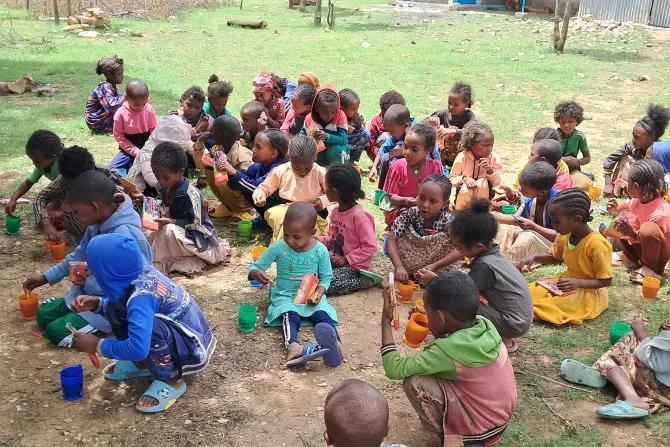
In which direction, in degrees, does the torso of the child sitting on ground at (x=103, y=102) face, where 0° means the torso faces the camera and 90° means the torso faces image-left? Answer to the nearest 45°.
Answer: approximately 270°

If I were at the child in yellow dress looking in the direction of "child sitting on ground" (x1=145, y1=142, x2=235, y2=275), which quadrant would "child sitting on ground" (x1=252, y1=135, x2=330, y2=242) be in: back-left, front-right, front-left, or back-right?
front-right

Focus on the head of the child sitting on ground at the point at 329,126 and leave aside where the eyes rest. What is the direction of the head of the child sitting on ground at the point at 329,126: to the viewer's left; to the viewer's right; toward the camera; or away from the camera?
toward the camera

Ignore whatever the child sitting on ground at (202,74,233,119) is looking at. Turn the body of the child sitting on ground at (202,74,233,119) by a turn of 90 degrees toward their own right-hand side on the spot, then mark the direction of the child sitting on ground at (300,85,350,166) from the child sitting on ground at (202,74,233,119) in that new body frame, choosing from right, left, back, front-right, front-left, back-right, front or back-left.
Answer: left

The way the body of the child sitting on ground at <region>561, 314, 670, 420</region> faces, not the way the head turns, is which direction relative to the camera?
to the viewer's left

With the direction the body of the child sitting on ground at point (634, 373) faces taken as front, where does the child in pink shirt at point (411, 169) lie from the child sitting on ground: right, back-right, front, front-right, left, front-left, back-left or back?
front-right

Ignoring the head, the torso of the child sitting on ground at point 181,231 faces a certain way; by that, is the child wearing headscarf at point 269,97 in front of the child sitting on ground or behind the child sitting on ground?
behind

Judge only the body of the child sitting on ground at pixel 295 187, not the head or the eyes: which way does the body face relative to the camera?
toward the camera

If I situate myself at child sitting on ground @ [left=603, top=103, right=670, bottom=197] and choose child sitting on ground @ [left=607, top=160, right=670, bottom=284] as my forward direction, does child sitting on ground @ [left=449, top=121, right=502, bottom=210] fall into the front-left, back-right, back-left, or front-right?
front-right

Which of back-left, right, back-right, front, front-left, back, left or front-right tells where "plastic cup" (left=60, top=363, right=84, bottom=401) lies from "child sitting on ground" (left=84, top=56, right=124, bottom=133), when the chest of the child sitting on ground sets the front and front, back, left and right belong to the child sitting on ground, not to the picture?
right

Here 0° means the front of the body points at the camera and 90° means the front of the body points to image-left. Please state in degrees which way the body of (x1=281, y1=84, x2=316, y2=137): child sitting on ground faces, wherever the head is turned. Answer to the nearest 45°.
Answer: approximately 45°

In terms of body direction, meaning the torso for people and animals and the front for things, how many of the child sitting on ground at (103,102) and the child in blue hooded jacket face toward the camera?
0

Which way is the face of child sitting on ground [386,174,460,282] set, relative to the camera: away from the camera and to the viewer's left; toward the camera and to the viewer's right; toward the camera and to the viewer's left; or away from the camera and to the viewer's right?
toward the camera and to the viewer's left

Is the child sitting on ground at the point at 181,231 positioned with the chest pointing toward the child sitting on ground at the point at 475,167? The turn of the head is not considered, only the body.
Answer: no

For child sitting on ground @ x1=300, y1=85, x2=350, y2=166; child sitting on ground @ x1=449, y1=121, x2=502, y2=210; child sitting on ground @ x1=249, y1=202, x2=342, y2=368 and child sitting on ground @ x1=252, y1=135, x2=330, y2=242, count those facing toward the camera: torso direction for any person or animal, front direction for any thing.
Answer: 4

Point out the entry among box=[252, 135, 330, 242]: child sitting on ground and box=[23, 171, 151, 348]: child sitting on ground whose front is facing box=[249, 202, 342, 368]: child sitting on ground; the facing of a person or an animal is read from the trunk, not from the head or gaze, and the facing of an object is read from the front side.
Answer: box=[252, 135, 330, 242]: child sitting on ground

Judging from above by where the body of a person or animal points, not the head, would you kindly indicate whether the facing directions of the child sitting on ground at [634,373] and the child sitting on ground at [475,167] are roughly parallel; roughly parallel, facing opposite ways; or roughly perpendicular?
roughly perpendicular

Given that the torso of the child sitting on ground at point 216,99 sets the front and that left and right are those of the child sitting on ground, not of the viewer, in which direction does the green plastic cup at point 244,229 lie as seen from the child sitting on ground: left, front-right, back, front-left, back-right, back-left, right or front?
front-right
